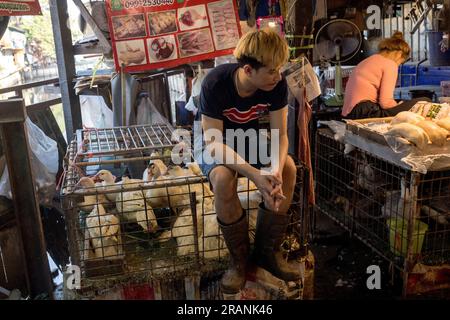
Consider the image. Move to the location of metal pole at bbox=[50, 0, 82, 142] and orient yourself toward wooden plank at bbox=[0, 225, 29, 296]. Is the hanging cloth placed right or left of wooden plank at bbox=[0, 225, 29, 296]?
left

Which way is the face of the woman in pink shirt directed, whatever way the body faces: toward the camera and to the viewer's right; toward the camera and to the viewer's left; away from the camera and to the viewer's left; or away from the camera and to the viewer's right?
away from the camera and to the viewer's right

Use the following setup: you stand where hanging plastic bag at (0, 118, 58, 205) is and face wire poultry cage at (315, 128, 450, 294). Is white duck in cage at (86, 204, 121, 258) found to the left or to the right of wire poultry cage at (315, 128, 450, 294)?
right

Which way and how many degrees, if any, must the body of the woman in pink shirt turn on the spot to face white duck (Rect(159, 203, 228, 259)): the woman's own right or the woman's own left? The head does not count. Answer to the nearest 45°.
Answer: approximately 135° to the woman's own right

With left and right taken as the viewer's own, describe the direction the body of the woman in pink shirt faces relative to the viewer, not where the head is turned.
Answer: facing away from the viewer and to the right of the viewer
